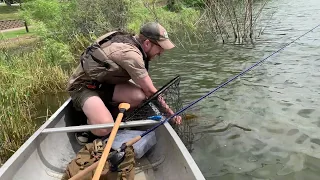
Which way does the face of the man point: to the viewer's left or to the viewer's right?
to the viewer's right

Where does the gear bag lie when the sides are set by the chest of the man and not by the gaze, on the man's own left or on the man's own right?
on the man's own right

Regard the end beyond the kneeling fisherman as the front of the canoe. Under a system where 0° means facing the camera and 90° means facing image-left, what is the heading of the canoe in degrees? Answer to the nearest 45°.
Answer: approximately 180°

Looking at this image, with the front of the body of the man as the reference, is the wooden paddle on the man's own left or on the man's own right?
on the man's own right

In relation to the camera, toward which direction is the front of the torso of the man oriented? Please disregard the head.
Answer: to the viewer's right
